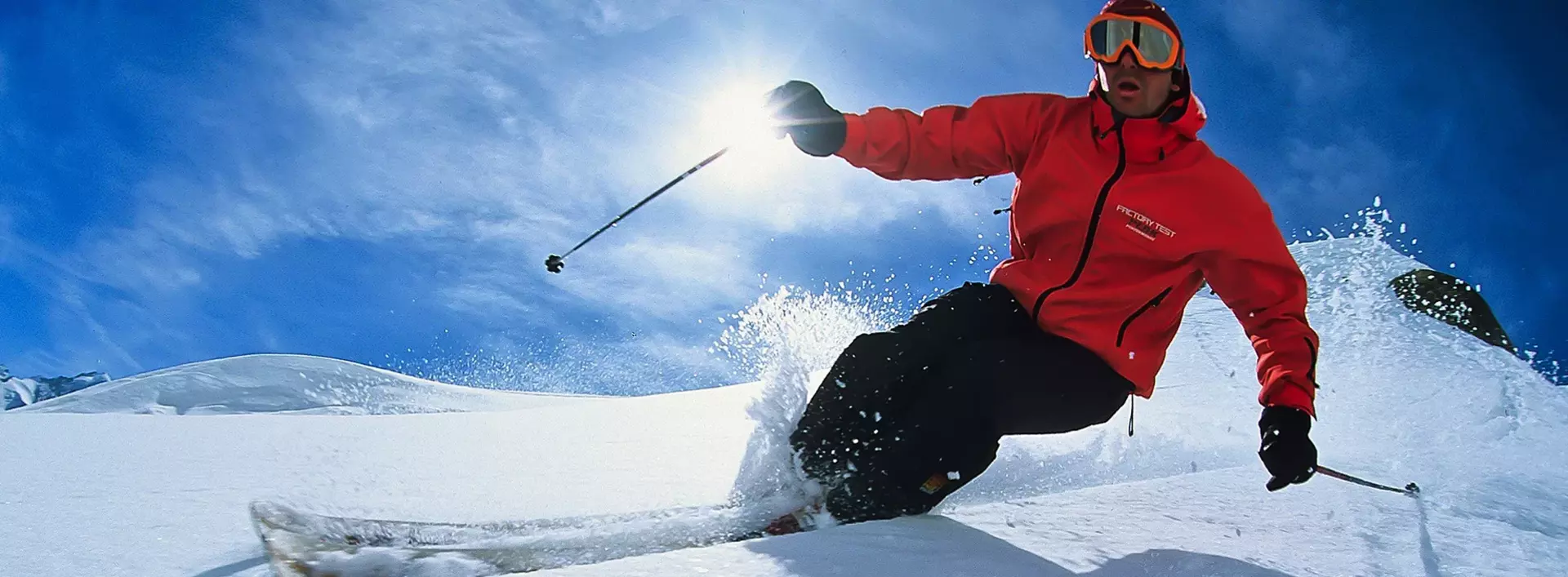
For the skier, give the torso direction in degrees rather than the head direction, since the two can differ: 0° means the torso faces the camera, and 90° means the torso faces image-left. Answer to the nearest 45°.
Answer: approximately 45°
